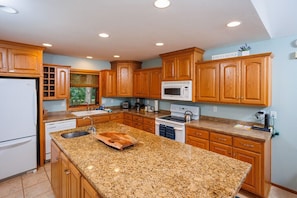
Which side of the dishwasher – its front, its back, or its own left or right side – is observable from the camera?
front

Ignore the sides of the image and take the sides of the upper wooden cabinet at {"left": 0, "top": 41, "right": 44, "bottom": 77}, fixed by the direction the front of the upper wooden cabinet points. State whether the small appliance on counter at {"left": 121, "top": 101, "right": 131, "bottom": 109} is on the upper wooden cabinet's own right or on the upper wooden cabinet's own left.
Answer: on the upper wooden cabinet's own left

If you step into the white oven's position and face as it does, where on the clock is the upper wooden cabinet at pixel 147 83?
The upper wooden cabinet is roughly at 3 o'clock from the white oven.

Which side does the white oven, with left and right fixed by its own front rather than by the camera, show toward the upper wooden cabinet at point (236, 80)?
left

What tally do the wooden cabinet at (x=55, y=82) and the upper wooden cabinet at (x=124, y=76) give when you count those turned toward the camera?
2

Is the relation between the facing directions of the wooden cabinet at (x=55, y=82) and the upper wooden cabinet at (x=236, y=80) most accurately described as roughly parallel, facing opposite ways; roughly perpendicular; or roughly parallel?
roughly perpendicular

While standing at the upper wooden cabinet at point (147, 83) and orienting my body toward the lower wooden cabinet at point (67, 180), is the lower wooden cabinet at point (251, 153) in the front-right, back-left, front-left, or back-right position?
front-left

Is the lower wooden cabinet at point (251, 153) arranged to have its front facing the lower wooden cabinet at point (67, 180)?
yes

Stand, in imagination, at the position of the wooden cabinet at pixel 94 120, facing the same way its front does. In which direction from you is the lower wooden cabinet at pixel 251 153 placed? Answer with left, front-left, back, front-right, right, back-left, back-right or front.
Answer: front

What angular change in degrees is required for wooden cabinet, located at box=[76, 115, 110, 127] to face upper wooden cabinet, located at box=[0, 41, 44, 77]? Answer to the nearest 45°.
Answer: approximately 90° to its right

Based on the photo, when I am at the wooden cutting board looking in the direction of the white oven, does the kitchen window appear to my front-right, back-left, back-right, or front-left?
front-left

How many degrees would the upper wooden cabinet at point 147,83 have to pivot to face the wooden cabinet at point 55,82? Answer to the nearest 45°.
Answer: approximately 45° to its right

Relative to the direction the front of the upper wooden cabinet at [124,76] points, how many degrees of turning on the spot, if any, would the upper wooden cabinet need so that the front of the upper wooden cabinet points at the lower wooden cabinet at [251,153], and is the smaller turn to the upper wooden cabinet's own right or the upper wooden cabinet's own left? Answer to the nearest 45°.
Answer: approximately 45° to the upper wooden cabinet's own left

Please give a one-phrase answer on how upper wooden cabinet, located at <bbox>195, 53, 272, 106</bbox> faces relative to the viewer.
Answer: facing the viewer and to the left of the viewer

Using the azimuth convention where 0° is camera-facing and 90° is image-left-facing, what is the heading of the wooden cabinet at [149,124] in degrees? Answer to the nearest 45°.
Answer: approximately 45°
